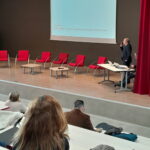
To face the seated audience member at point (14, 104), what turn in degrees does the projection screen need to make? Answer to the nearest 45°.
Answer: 0° — it already faces them

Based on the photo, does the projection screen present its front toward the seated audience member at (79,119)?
yes

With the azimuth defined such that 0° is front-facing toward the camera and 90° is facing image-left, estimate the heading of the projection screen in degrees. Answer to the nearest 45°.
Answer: approximately 0°

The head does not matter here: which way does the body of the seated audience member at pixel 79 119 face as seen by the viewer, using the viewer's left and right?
facing away from the viewer and to the right of the viewer

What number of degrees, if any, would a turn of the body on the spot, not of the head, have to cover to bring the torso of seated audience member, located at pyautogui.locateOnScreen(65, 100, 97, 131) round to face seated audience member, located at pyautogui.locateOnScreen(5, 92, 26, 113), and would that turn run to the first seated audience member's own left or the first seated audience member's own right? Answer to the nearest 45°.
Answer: approximately 90° to the first seated audience member's own left

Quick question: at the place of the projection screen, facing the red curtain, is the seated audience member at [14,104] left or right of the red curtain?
right

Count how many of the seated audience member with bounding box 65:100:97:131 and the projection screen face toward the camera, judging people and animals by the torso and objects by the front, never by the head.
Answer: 1

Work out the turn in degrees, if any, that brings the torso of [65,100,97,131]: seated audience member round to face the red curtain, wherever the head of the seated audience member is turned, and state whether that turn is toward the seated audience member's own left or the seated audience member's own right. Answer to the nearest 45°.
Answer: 0° — they already face it
